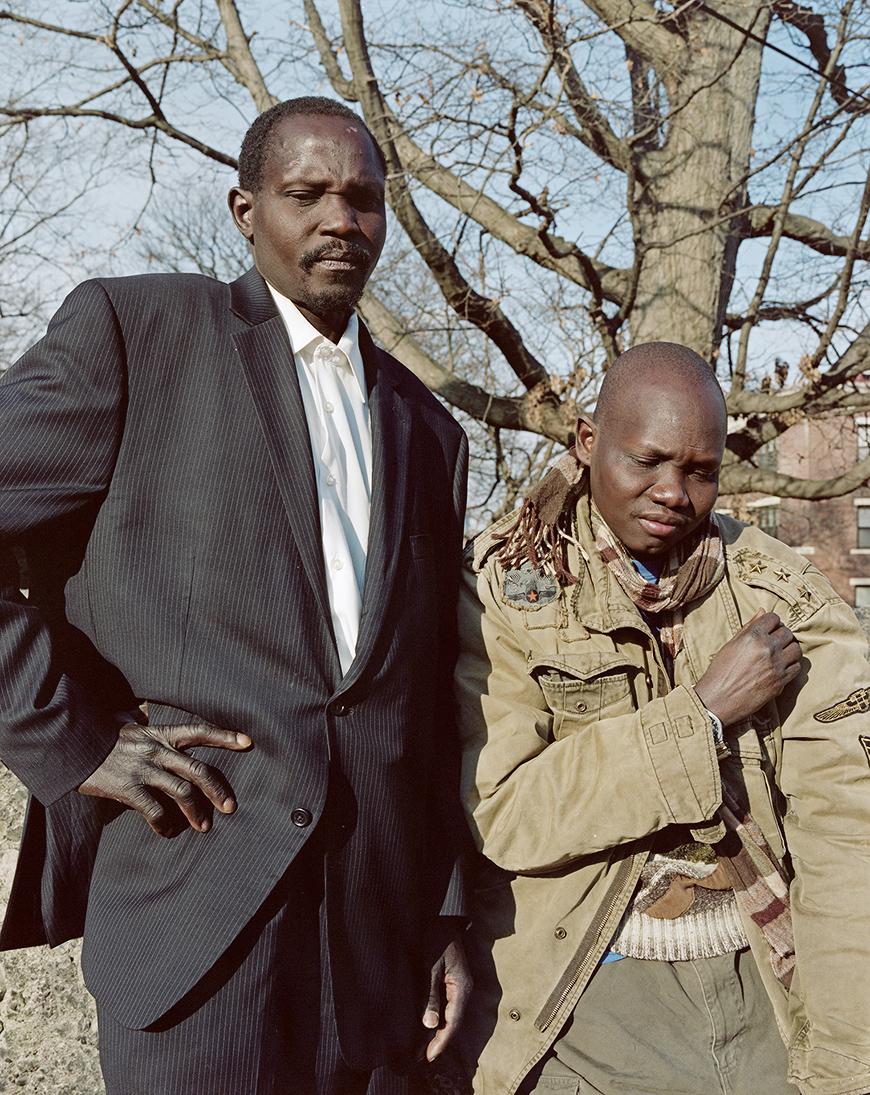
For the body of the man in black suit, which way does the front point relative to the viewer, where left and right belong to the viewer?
facing the viewer and to the right of the viewer
